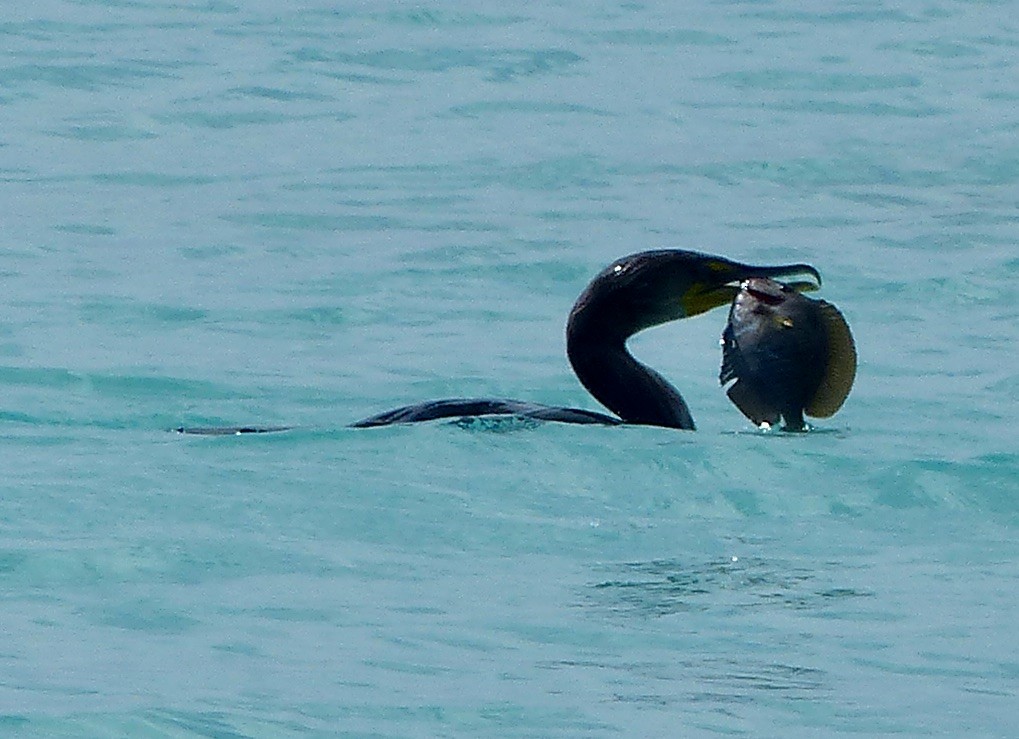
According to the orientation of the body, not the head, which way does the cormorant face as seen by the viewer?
to the viewer's right
